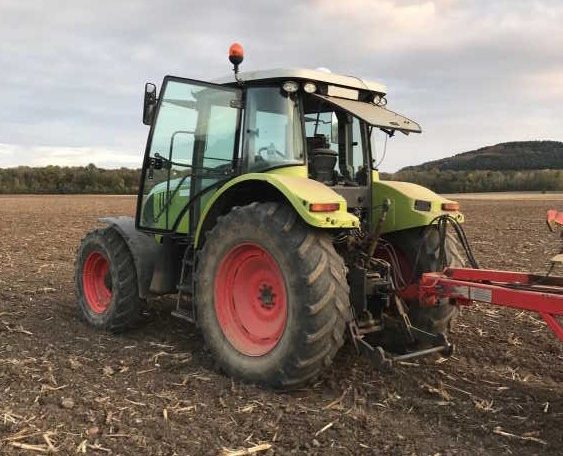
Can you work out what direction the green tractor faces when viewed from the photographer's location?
facing away from the viewer and to the left of the viewer
